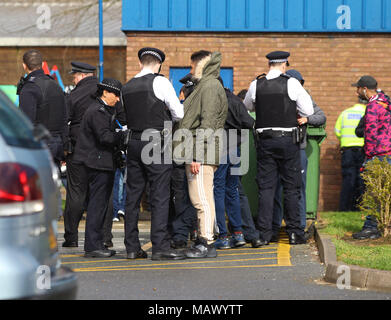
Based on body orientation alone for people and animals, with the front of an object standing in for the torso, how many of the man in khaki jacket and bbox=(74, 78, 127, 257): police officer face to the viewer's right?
1

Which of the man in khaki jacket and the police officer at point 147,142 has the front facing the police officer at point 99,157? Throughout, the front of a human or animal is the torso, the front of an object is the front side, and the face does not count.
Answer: the man in khaki jacket

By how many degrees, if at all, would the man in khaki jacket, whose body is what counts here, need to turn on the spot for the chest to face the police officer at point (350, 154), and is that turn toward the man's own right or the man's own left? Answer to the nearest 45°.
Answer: approximately 135° to the man's own right

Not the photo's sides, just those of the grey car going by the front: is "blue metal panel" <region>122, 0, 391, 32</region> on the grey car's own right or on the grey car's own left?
on the grey car's own right

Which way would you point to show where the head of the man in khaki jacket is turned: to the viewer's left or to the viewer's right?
to the viewer's left

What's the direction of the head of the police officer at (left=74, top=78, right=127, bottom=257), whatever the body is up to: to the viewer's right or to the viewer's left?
to the viewer's right

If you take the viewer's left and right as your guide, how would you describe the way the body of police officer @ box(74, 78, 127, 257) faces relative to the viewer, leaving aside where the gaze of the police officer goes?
facing to the right of the viewer

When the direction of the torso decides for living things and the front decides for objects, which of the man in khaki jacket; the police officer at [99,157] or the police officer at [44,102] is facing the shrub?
the police officer at [99,157]

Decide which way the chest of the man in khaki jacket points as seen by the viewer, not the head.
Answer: to the viewer's left

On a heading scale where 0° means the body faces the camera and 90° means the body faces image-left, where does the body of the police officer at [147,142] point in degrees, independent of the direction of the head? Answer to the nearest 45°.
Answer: approximately 225°

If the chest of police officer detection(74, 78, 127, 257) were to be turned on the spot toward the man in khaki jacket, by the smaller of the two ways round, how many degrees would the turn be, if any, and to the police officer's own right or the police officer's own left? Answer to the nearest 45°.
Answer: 0° — they already face them
